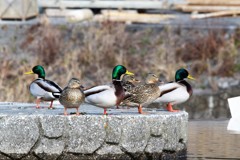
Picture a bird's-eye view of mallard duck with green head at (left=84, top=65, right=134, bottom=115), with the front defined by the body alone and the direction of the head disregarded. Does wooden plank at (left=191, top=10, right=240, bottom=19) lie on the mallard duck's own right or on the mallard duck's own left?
on the mallard duck's own left

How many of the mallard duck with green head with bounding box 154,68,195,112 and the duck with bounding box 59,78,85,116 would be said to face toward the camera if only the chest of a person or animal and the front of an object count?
1

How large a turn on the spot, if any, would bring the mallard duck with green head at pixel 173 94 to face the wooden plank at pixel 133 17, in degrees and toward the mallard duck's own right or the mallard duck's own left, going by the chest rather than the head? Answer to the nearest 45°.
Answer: approximately 90° to the mallard duck's own left

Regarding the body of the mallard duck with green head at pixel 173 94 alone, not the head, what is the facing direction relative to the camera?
to the viewer's right

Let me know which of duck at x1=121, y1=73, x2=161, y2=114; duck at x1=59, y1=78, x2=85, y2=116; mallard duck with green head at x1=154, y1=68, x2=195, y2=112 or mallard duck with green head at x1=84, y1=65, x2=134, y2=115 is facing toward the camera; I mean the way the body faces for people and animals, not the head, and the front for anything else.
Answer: duck at x1=59, y1=78, x2=85, y2=116

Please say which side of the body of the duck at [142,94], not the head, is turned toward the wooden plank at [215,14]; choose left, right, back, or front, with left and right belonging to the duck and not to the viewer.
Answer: left

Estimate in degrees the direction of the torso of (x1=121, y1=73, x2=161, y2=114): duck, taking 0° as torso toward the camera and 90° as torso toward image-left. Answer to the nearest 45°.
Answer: approximately 270°

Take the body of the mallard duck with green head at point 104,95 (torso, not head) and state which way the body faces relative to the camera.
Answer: to the viewer's right

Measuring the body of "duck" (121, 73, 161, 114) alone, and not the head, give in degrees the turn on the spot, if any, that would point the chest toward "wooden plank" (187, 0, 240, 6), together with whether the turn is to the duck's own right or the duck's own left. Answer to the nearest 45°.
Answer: approximately 90° to the duck's own left
